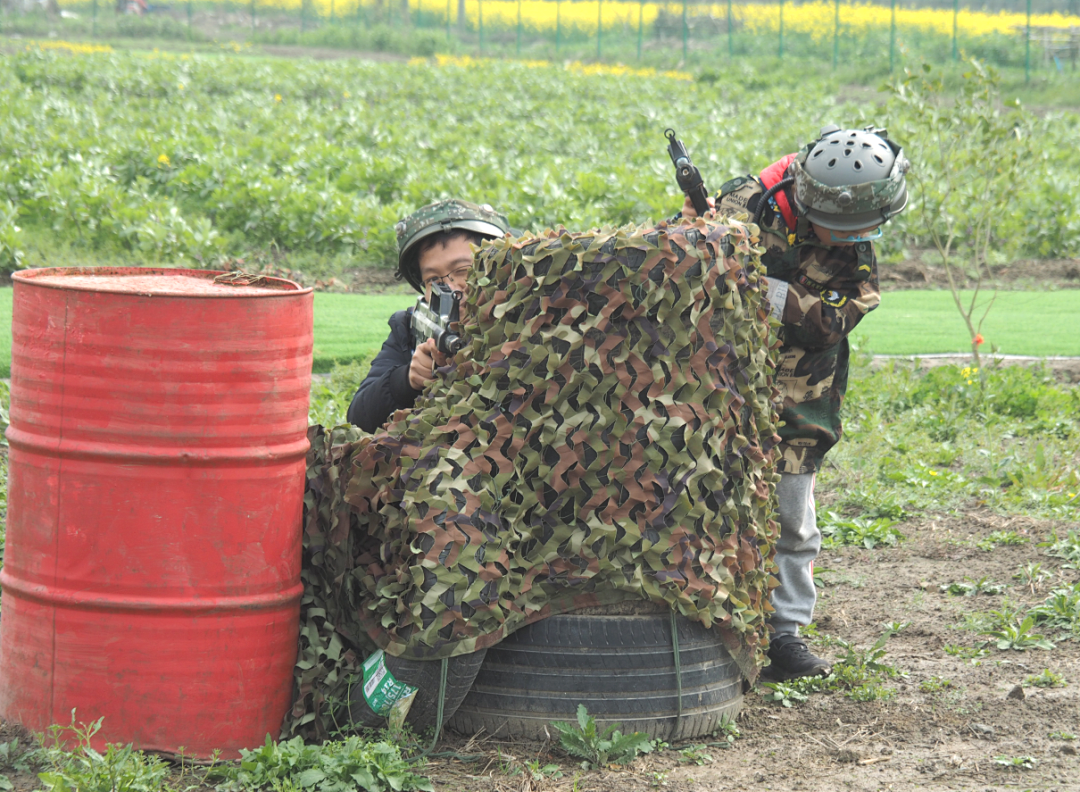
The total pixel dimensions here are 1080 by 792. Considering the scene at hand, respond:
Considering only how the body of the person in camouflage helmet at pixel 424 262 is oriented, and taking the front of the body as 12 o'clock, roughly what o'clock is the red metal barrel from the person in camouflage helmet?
The red metal barrel is roughly at 1 o'clock from the person in camouflage helmet.

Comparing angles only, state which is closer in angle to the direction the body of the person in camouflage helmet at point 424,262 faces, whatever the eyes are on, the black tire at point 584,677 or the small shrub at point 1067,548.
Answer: the black tire

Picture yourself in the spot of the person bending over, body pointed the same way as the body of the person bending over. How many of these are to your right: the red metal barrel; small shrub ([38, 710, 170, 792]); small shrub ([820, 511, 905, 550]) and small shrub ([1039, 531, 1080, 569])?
2

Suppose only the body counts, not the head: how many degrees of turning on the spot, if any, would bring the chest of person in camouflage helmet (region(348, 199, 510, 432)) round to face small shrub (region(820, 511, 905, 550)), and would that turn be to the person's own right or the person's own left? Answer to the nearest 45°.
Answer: approximately 135° to the person's own left

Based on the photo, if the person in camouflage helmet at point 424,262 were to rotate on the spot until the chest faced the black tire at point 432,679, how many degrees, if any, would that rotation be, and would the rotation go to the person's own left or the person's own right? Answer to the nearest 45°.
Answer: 0° — they already face it

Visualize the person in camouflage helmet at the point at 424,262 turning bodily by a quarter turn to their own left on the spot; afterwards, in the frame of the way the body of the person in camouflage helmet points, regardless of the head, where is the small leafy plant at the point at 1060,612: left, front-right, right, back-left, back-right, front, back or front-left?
front

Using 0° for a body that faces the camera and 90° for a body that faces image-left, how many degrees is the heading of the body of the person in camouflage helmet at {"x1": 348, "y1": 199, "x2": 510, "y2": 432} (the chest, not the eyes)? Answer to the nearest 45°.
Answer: approximately 0°

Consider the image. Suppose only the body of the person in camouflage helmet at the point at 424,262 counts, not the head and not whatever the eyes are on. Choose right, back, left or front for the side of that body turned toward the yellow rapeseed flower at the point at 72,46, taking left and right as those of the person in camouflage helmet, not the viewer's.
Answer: back
